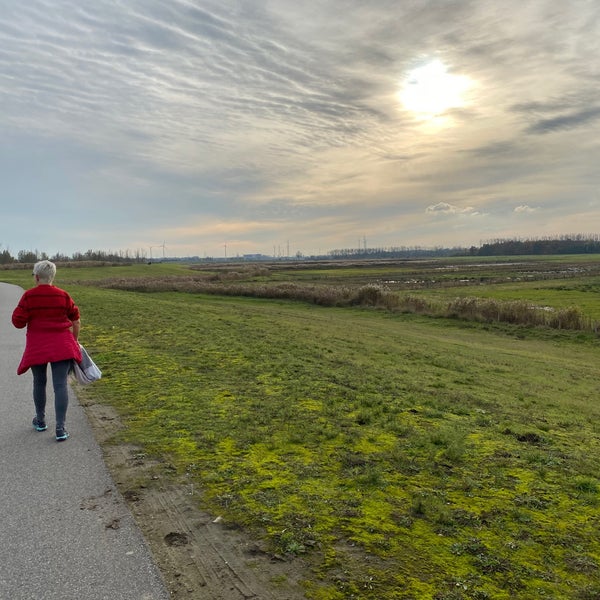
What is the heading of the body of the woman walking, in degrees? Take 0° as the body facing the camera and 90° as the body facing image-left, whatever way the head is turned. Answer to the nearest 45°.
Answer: approximately 180°
